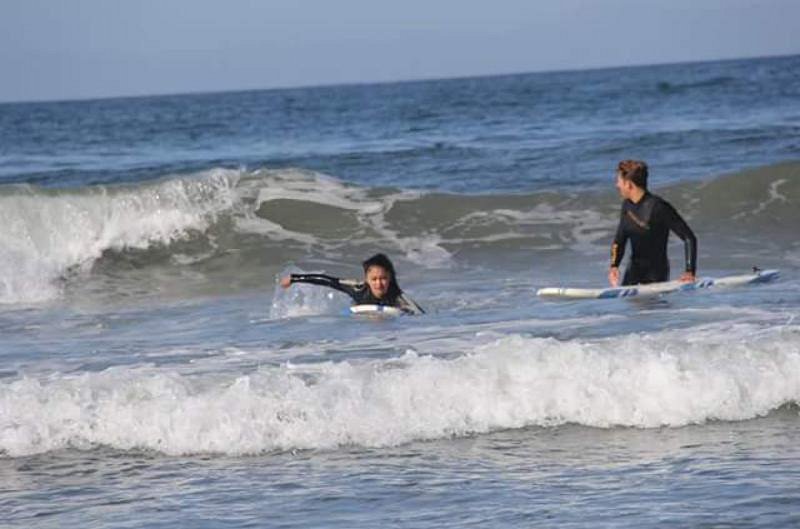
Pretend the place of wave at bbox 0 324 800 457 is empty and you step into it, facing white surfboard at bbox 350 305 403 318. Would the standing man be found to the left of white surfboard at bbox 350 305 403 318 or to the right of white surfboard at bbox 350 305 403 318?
right

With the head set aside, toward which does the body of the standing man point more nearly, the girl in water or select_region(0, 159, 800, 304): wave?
the girl in water

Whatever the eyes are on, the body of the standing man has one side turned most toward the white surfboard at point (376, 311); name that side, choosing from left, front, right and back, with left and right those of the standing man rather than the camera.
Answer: front

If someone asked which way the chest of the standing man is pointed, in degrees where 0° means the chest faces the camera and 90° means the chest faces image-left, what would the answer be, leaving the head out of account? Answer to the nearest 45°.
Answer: approximately 45°

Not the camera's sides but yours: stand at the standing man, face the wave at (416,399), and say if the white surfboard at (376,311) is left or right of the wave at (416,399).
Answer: right

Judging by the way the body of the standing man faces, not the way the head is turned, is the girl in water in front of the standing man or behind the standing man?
in front

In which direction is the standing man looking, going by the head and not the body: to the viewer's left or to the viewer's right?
to the viewer's left

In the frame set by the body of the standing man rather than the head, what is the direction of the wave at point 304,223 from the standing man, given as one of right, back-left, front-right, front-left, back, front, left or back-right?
right
